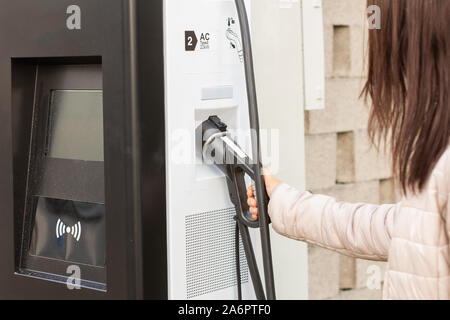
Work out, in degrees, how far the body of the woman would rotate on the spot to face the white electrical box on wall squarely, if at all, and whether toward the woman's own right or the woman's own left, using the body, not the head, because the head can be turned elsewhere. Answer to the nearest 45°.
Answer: approximately 45° to the woman's own right

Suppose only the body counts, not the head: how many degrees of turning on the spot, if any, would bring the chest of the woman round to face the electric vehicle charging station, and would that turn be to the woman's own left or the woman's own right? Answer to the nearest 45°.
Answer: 0° — they already face it

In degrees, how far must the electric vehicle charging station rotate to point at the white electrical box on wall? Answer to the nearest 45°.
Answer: approximately 180°

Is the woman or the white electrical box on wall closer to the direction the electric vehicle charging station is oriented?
the woman

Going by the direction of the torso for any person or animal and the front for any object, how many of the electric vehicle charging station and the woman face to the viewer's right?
0

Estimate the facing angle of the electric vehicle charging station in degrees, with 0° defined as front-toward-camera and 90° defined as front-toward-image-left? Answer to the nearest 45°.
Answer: approximately 45°

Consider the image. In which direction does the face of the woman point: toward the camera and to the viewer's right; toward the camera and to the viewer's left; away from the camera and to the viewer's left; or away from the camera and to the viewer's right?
away from the camera and to the viewer's left

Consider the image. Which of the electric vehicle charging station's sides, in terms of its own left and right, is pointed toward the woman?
left

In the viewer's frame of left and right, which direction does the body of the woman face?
facing away from the viewer and to the left of the viewer
